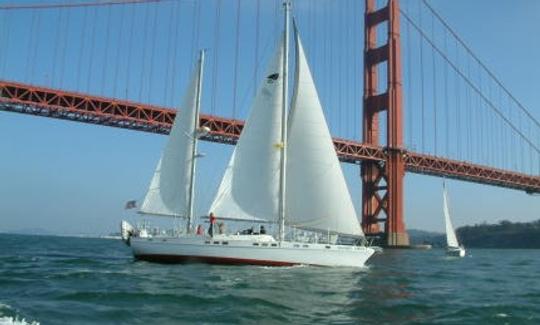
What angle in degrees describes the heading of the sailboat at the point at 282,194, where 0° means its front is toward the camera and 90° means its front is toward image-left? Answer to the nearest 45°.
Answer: approximately 270°
